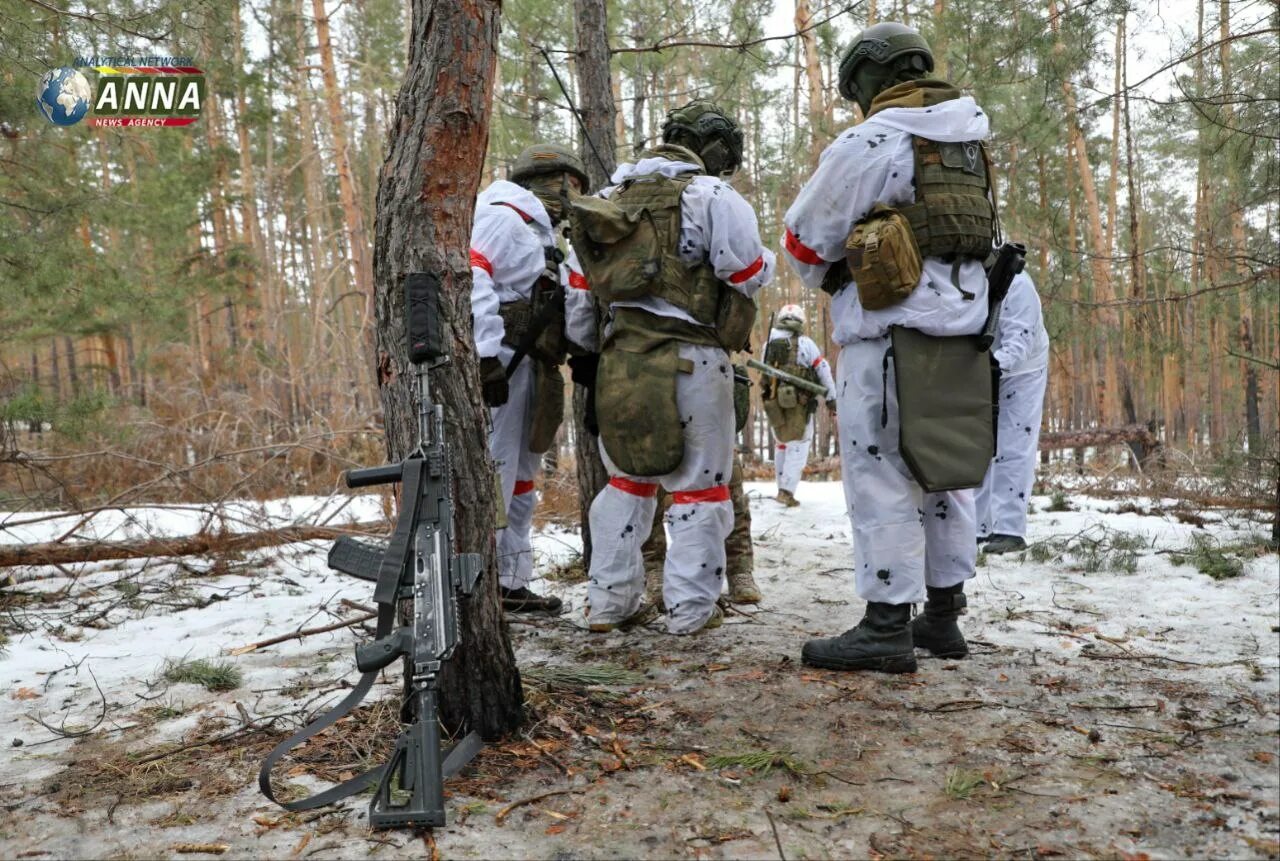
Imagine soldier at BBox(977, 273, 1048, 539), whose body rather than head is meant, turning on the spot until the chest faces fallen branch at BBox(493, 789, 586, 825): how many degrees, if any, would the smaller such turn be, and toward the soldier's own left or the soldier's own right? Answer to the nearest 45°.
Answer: approximately 90° to the soldier's own left

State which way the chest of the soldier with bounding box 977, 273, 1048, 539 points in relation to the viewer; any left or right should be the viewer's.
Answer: facing to the left of the viewer

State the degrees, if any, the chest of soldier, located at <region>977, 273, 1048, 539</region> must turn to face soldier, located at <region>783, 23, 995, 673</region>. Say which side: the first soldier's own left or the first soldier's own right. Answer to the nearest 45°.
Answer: approximately 90° to the first soldier's own left

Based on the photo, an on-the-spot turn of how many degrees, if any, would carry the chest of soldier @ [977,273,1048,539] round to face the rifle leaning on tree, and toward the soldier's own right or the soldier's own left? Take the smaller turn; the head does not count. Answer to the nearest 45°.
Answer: approximately 90° to the soldier's own left

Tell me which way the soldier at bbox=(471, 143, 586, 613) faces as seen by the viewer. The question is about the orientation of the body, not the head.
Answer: to the viewer's right

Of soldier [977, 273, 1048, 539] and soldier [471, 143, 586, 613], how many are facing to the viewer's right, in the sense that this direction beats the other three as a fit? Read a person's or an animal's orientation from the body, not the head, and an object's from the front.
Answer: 1

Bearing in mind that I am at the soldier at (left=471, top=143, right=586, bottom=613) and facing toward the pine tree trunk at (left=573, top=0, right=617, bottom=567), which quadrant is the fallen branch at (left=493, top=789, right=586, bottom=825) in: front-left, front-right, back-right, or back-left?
back-right

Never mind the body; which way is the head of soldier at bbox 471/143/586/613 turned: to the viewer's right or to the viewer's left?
to the viewer's right
